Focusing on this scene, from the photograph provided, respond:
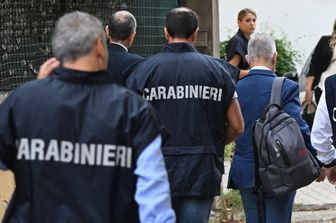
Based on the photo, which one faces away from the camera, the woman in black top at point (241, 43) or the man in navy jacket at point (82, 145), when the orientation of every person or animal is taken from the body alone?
the man in navy jacket

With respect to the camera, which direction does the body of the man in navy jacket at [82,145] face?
away from the camera

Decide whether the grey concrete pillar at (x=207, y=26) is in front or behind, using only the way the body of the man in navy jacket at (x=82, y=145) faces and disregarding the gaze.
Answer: in front

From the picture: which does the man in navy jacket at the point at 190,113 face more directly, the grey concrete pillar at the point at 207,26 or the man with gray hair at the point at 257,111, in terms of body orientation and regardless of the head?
the grey concrete pillar

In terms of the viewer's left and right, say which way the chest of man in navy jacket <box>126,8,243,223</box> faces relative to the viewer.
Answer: facing away from the viewer

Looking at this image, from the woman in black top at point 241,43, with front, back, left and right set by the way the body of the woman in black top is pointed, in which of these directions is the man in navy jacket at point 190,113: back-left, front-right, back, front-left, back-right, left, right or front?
right

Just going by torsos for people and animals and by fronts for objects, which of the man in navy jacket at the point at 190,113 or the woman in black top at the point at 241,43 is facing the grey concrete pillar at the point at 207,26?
the man in navy jacket

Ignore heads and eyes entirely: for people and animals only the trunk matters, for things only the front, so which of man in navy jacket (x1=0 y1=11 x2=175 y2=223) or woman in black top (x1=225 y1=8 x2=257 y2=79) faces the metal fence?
the man in navy jacket

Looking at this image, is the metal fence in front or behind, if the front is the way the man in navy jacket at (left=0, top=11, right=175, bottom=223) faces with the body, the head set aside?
in front
